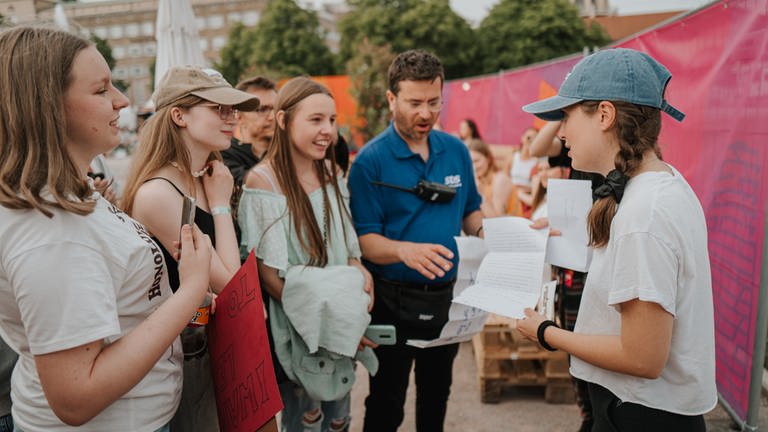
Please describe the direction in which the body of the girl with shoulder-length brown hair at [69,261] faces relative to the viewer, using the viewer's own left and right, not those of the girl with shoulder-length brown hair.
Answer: facing to the right of the viewer

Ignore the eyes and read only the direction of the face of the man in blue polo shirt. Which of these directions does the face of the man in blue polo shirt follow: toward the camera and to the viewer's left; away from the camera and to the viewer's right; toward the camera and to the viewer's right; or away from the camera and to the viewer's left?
toward the camera and to the viewer's right

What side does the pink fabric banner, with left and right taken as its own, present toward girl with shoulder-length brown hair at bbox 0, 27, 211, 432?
front

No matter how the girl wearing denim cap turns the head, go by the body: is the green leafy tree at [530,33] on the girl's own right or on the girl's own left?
on the girl's own right

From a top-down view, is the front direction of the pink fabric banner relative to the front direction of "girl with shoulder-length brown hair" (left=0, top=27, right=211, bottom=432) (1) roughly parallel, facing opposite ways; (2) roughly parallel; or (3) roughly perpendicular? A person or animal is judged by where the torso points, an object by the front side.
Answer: roughly parallel, facing opposite ways

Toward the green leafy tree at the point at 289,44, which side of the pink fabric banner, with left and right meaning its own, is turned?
right

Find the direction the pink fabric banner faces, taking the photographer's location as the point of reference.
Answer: facing the viewer and to the left of the viewer

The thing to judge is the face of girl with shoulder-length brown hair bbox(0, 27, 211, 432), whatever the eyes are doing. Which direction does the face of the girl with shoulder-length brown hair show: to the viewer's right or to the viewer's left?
to the viewer's right

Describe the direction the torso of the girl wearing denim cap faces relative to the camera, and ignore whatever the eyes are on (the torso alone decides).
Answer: to the viewer's left

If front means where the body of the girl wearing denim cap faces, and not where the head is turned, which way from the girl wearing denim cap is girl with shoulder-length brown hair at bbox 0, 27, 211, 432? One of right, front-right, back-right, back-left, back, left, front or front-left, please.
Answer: front-left

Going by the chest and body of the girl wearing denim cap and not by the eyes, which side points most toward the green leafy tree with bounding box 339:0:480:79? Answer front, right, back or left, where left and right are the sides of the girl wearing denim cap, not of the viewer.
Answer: right

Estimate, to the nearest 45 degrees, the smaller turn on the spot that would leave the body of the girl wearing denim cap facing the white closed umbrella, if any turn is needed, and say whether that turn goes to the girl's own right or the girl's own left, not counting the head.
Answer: approximately 45° to the girl's own right

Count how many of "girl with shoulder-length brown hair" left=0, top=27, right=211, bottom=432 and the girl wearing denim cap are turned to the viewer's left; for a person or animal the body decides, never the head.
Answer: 1

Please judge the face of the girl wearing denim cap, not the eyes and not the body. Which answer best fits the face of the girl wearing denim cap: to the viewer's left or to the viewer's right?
to the viewer's left

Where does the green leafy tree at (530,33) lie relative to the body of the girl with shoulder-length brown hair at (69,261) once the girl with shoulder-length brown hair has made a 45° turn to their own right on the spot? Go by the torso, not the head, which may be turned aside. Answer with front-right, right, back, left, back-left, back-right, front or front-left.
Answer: left

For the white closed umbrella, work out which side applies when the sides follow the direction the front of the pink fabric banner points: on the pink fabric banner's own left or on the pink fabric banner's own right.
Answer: on the pink fabric banner's own right
